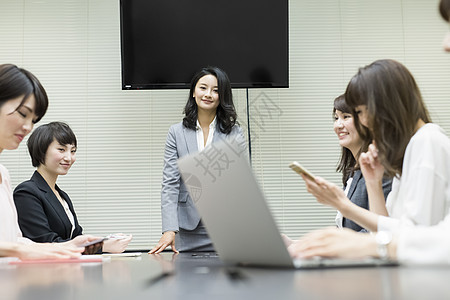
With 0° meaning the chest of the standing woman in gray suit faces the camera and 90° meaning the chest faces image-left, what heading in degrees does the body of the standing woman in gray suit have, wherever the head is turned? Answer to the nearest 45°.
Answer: approximately 0°

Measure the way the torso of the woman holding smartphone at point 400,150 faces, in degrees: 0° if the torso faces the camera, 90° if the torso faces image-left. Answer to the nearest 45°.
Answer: approximately 90°

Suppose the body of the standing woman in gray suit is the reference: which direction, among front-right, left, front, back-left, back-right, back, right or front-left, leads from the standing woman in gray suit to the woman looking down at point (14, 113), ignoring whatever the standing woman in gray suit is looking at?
front-right

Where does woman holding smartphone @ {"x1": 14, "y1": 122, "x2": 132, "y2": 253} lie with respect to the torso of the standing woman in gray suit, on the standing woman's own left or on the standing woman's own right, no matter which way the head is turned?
on the standing woman's own right

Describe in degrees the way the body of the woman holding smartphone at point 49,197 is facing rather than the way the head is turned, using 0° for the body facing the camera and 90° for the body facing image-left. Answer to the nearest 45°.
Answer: approximately 315°

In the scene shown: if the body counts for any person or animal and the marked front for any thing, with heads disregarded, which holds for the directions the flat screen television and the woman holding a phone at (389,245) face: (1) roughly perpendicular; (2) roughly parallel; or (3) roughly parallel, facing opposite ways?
roughly perpendicular

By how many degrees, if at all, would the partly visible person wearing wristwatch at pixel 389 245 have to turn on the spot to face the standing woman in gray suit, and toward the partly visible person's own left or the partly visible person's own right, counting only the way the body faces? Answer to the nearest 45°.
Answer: approximately 45° to the partly visible person's own right

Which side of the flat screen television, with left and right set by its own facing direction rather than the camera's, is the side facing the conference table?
front

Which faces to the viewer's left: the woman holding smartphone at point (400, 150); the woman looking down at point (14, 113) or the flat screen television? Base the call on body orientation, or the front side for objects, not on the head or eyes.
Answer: the woman holding smartphone

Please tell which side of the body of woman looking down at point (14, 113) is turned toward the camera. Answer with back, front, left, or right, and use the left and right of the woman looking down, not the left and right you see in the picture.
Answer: right
